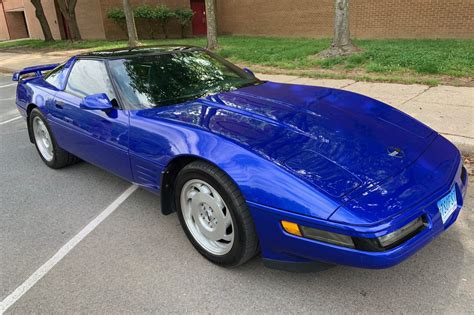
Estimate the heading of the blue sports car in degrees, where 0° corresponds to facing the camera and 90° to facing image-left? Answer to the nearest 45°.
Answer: approximately 315°

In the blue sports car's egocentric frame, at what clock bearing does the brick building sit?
The brick building is roughly at 8 o'clock from the blue sports car.

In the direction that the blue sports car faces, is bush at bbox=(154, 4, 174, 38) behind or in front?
behind

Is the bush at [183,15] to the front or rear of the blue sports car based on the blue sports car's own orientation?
to the rear
